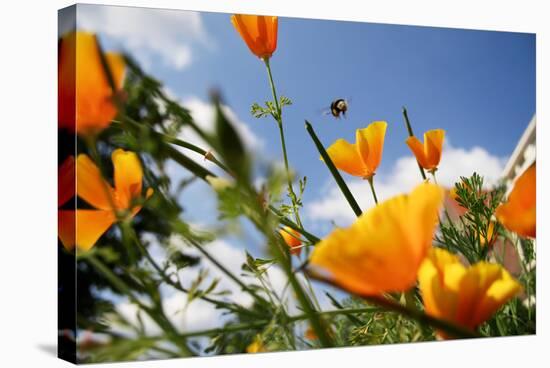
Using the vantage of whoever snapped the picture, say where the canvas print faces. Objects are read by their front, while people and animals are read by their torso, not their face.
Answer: facing the viewer and to the right of the viewer
